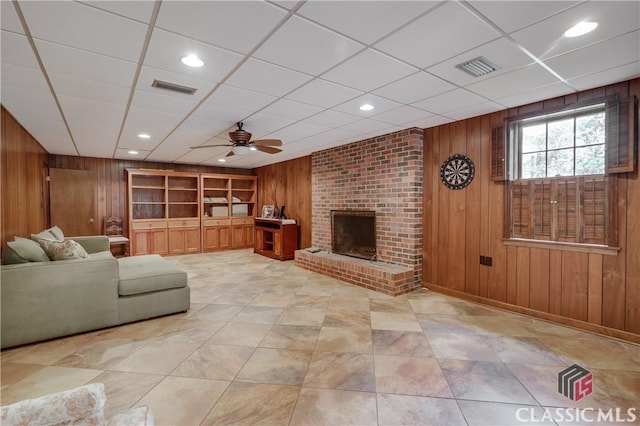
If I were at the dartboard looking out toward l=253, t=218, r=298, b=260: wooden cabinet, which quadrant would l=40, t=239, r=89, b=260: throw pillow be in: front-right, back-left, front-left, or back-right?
front-left

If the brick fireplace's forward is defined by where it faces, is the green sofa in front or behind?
in front

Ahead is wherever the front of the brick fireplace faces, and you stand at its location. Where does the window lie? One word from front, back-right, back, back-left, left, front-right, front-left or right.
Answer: left

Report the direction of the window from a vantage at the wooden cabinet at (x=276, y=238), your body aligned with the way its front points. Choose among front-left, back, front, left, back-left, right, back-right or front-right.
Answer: left

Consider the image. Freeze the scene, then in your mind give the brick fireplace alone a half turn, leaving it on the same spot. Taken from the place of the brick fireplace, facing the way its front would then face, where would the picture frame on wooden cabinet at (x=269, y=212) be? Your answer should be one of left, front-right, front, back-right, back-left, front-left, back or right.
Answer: left

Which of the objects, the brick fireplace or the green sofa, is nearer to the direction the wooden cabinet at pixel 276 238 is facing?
the green sofa

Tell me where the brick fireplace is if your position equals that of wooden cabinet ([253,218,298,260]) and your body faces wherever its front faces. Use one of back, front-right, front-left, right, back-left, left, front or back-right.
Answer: left

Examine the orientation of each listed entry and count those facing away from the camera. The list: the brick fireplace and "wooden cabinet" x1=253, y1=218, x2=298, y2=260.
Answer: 0

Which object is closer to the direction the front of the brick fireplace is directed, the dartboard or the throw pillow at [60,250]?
the throw pillow

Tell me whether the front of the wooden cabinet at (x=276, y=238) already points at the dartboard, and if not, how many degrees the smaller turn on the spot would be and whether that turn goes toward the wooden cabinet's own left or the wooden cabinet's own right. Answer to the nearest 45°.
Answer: approximately 90° to the wooden cabinet's own left

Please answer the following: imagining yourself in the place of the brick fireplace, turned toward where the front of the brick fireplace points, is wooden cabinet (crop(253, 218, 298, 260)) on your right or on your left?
on your right

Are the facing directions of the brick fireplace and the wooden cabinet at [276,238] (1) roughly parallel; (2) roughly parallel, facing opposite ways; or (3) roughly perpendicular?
roughly parallel

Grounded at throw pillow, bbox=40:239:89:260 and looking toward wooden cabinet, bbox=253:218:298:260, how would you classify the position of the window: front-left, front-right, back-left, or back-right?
front-right

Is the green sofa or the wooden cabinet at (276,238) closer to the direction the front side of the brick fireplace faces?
the green sofa

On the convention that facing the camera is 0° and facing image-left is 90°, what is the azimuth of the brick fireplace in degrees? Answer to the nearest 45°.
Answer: approximately 45°

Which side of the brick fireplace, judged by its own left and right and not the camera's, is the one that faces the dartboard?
left
